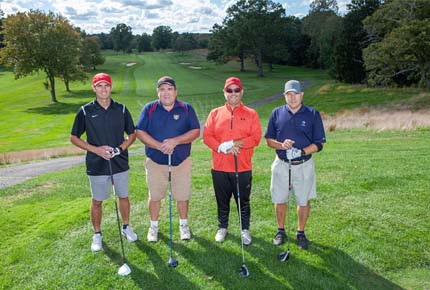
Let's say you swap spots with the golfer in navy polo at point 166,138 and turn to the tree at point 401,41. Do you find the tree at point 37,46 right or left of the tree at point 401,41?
left

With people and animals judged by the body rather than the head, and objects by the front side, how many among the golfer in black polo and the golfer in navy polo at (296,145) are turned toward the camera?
2

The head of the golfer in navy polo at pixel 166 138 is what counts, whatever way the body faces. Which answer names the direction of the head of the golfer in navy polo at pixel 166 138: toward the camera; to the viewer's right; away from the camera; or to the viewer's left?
toward the camera

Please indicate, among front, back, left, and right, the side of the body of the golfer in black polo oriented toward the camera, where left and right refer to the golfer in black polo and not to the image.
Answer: front

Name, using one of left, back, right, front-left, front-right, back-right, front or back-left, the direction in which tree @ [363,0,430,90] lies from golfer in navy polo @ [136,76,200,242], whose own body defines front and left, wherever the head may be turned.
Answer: back-left

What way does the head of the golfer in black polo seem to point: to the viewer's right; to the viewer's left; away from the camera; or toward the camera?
toward the camera

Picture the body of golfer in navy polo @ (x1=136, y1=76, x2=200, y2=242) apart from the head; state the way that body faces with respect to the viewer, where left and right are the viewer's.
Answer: facing the viewer

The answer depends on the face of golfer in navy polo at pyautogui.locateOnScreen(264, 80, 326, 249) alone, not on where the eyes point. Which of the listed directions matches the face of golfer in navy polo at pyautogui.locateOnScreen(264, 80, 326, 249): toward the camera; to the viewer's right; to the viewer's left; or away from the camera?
toward the camera

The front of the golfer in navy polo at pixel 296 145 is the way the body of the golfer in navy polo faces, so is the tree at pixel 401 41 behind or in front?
behind

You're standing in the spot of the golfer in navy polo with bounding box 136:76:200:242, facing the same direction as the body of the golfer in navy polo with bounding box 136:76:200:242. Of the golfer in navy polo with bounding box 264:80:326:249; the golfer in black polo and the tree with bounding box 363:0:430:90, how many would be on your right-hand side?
1

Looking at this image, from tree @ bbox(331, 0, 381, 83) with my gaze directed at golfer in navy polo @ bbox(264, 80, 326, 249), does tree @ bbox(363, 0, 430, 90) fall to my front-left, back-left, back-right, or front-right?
front-left

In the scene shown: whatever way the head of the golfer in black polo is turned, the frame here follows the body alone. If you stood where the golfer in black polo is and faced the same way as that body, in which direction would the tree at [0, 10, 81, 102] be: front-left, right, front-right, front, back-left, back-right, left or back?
back

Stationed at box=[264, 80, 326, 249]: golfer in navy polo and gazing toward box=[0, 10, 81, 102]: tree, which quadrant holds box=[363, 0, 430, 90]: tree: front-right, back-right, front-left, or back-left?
front-right

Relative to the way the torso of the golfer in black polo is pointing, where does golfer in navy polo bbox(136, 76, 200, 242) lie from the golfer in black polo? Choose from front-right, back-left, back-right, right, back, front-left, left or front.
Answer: left

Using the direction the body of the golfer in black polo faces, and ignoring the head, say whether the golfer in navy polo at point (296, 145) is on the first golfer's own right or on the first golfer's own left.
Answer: on the first golfer's own left

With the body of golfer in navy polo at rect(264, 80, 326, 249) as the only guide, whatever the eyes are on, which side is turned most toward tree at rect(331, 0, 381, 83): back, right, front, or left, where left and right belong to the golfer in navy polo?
back

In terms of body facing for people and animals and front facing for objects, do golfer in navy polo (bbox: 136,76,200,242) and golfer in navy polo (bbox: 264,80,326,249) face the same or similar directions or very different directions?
same or similar directions

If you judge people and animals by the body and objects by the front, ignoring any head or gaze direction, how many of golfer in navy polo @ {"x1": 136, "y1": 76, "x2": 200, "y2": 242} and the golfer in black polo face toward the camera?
2

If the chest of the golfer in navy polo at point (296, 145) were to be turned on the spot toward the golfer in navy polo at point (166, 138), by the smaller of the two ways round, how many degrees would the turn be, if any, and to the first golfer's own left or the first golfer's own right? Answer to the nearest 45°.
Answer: approximately 90° to the first golfer's own right
